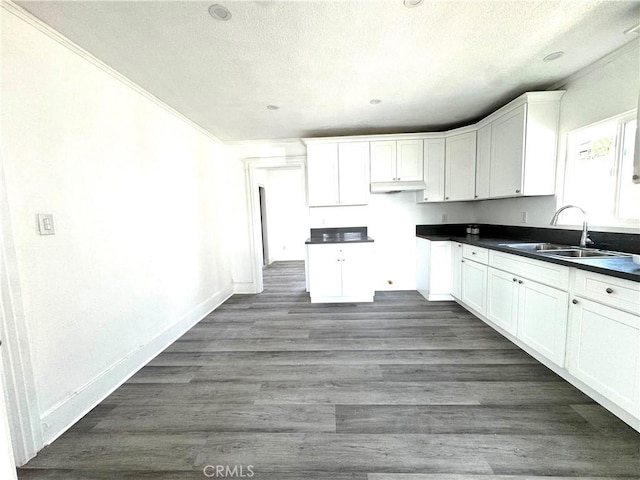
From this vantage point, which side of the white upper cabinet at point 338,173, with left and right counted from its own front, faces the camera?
front

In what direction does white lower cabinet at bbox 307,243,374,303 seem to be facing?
toward the camera

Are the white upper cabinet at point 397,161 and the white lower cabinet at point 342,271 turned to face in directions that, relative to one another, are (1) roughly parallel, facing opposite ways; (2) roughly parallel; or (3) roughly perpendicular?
roughly parallel

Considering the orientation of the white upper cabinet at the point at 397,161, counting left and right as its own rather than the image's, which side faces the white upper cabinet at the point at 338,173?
right

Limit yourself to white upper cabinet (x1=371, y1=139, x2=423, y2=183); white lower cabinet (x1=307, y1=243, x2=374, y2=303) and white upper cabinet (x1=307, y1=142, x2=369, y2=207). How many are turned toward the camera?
3

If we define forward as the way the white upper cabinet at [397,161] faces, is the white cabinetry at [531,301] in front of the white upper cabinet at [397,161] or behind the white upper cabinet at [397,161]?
in front

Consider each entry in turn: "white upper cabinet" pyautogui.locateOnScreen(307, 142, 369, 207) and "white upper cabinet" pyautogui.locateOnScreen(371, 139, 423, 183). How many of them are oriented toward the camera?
2

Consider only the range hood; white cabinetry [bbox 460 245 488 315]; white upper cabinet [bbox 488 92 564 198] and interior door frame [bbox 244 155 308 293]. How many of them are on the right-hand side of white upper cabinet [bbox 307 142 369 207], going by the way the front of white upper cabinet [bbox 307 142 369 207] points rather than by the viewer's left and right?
1

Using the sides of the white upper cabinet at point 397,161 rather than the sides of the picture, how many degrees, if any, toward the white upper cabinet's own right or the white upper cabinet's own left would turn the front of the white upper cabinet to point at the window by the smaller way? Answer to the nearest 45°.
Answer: approximately 45° to the white upper cabinet's own left

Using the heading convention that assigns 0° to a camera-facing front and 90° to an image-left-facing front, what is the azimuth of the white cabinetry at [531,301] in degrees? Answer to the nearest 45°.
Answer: approximately 45°

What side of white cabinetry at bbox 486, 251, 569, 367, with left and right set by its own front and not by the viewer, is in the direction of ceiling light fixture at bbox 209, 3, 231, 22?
front

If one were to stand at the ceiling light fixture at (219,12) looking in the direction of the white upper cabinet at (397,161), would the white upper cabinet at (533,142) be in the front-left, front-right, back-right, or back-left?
front-right

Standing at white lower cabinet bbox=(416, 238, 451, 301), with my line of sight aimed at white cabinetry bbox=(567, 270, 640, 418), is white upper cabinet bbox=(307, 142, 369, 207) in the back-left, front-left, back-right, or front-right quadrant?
back-right
